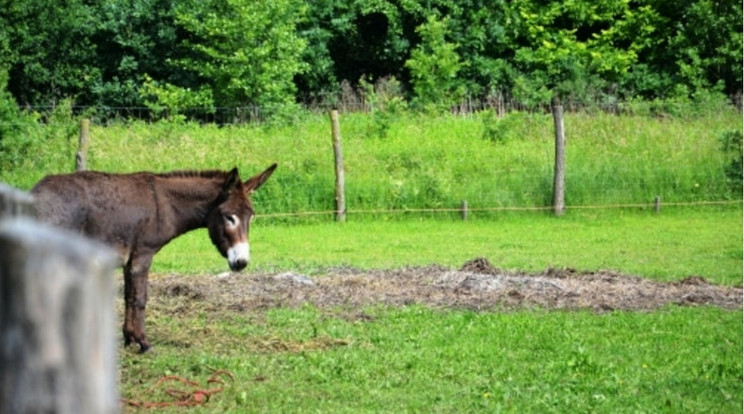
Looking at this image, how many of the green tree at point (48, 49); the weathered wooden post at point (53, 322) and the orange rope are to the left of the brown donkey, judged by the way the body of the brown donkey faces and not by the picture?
1

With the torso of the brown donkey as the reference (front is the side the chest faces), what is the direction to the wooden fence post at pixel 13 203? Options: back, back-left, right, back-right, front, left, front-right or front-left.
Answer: right

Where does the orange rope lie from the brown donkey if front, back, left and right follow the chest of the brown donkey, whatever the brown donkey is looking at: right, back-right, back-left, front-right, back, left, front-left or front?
right

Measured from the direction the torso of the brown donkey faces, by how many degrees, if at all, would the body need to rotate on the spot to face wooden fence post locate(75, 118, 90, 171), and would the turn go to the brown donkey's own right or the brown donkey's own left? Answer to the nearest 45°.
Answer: approximately 90° to the brown donkey's own left

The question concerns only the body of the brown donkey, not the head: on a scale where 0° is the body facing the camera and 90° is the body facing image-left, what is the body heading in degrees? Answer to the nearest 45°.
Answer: approximately 270°

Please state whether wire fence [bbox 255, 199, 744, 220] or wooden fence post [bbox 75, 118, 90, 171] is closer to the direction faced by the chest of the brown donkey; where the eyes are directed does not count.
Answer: the wire fence

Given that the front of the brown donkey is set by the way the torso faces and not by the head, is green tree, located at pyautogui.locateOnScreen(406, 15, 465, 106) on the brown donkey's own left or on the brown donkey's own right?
on the brown donkey's own left

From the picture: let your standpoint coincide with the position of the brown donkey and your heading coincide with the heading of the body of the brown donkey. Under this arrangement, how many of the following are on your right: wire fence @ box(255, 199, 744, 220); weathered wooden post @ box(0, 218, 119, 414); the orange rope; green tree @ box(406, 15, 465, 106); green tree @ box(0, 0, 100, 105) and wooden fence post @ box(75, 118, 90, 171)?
2

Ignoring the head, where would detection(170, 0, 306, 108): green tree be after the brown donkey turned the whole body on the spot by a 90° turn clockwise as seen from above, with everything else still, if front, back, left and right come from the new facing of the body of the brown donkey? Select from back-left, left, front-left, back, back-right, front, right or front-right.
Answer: back

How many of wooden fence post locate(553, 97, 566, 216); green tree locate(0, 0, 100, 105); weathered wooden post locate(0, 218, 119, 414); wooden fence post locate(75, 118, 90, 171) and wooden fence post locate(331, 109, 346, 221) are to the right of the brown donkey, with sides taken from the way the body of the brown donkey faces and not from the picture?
1

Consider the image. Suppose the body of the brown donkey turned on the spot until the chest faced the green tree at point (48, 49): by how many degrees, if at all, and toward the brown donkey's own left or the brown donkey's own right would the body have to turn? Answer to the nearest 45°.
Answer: approximately 90° to the brown donkey's own left
